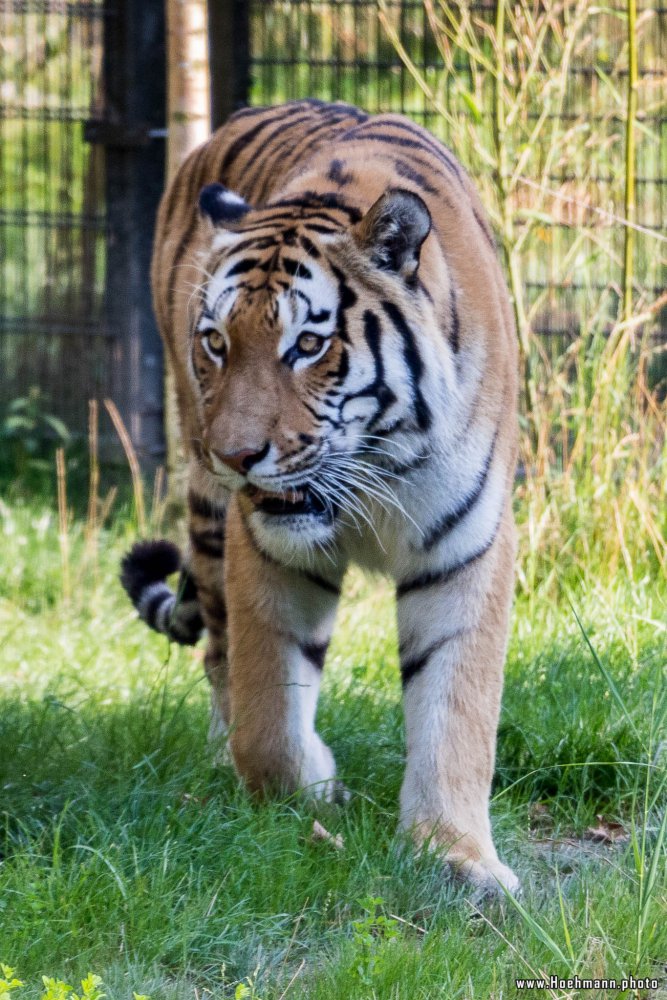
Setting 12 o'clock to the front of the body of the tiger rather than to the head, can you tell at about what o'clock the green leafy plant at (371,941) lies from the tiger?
The green leafy plant is roughly at 12 o'clock from the tiger.

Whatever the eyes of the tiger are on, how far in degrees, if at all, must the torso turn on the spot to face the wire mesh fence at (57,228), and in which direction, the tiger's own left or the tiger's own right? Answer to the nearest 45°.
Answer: approximately 180°

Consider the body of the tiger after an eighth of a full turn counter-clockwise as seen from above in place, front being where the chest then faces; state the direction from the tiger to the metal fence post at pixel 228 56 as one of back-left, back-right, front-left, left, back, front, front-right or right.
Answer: back-left

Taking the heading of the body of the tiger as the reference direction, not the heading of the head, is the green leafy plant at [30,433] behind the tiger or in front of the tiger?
behind

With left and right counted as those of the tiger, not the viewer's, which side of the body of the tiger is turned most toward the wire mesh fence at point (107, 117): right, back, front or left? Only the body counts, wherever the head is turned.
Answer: back

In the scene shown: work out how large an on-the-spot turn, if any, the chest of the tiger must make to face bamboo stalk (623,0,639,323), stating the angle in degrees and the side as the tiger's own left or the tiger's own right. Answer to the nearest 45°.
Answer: approximately 135° to the tiger's own left

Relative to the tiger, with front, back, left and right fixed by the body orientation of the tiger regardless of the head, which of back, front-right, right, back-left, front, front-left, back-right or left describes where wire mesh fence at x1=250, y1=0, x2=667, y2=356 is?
back

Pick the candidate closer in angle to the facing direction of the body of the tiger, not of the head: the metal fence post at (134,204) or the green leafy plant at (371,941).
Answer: the green leafy plant

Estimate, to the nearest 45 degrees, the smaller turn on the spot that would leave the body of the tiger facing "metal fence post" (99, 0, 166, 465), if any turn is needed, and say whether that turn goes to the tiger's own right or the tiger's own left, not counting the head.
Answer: approximately 180°

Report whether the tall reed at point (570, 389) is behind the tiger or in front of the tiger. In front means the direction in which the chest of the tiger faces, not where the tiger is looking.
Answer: behind

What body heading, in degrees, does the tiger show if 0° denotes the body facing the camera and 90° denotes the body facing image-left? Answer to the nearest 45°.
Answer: approximately 0°
